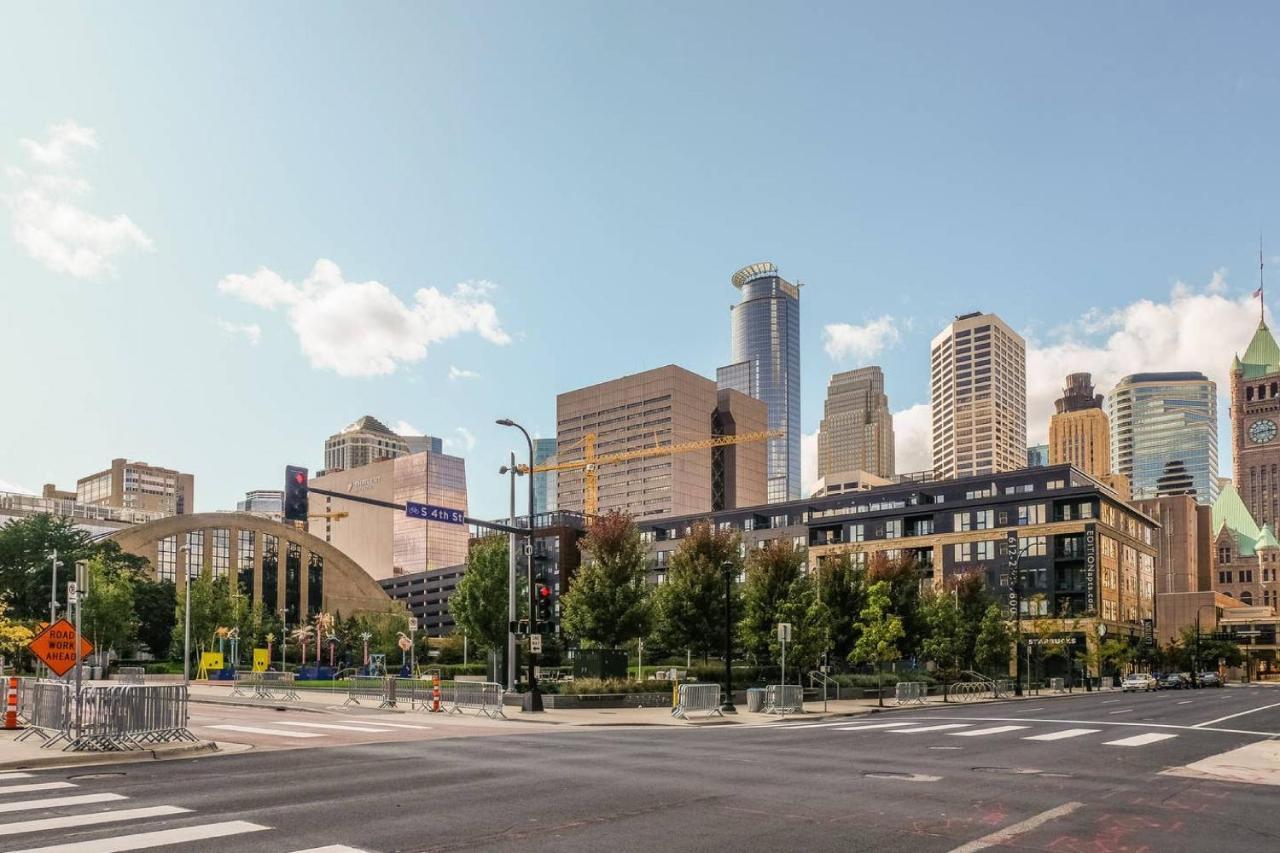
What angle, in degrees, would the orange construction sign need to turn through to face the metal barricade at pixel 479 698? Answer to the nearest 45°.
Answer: approximately 135° to its left

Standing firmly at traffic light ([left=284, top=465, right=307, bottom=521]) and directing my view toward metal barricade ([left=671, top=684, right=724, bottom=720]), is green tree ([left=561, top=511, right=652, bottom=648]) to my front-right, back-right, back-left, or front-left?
front-left

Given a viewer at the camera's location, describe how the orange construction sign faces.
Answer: facing the viewer
